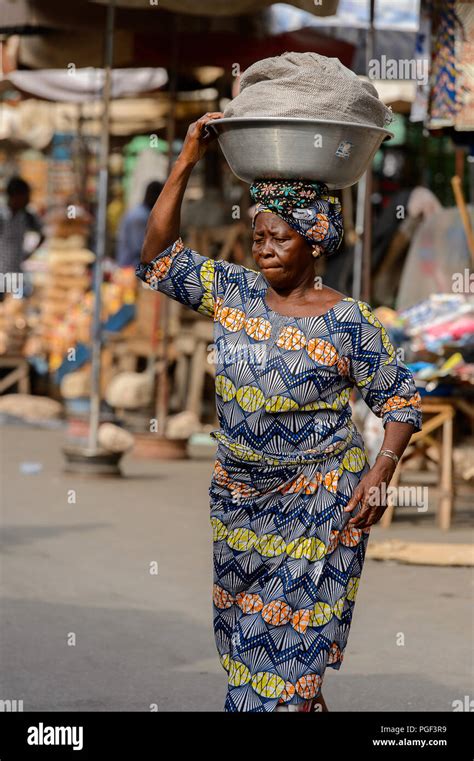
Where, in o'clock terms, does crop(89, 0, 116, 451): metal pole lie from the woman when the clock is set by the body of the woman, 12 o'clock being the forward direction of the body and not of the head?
The metal pole is roughly at 4 o'clock from the woman.

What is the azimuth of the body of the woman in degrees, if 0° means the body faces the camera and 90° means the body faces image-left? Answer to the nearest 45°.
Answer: approximately 45°

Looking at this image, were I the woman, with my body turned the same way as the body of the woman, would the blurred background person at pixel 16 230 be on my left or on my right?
on my right

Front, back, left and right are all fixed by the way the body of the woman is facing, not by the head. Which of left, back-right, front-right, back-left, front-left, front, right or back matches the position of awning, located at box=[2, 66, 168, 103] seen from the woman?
back-right

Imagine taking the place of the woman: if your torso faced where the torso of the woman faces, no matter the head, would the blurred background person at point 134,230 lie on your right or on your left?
on your right
